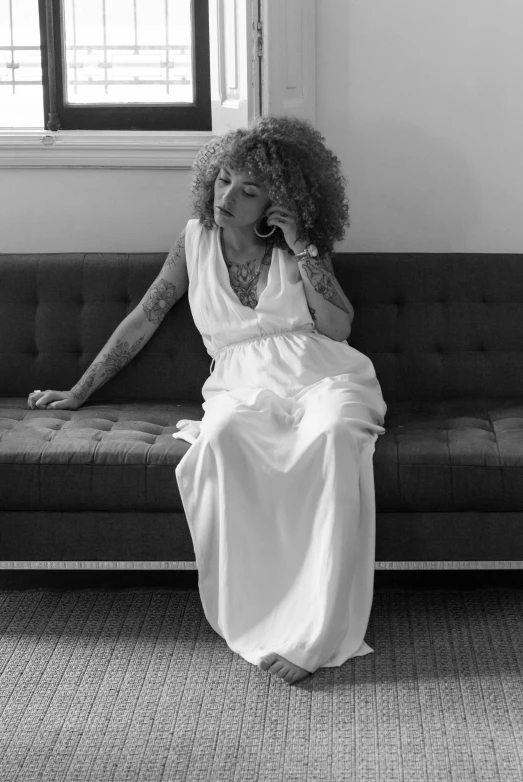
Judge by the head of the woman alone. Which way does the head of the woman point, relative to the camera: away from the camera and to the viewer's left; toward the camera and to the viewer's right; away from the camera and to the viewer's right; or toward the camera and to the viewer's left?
toward the camera and to the viewer's left

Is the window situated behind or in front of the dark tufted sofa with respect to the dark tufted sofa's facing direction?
behind

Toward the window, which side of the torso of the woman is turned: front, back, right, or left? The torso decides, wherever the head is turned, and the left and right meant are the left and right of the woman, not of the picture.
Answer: back

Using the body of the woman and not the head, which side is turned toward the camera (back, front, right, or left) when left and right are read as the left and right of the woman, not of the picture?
front

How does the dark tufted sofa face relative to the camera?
toward the camera
